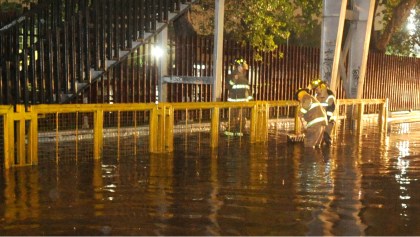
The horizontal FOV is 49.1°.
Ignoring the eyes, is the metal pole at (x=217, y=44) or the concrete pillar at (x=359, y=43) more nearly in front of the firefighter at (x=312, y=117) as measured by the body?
the metal pole

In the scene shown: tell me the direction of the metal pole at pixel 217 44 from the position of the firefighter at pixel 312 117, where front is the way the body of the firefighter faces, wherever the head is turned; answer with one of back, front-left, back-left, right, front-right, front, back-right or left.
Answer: front-right

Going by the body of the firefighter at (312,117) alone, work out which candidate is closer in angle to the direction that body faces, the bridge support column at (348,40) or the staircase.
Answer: the staircase

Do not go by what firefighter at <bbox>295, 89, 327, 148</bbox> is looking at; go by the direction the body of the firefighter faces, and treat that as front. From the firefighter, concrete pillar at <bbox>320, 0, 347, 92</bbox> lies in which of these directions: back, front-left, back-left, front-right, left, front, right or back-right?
right

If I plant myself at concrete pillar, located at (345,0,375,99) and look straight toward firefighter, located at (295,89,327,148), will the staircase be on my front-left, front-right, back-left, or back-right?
front-right

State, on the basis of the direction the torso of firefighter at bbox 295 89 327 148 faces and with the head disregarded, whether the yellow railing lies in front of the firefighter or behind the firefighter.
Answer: in front

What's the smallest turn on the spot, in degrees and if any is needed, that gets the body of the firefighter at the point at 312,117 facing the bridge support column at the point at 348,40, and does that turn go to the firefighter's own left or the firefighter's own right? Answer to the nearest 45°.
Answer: approximately 90° to the firefighter's own right

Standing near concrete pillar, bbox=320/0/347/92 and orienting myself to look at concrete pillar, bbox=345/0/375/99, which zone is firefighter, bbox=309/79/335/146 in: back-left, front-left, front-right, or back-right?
back-right

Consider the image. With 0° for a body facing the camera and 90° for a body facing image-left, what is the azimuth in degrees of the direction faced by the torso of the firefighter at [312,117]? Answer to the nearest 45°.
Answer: approximately 90°

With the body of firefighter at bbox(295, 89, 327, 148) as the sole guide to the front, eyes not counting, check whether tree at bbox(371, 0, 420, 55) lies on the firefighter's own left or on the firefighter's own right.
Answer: on the firefighter's own right
